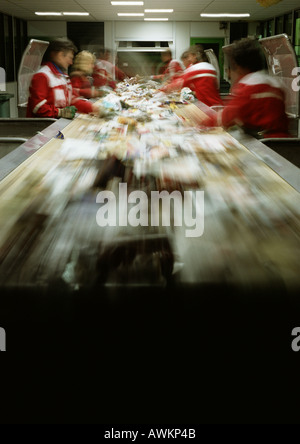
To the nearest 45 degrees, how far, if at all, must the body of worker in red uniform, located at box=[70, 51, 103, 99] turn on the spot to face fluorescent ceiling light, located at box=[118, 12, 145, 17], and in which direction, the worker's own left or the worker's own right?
approximately 90° to the worker's own left

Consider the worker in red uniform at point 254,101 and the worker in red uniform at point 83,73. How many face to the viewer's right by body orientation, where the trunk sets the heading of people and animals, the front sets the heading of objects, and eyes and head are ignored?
1

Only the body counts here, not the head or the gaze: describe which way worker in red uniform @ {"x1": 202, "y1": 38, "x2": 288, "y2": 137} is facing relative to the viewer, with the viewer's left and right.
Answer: facing away from the viewer and to the left of the viewer

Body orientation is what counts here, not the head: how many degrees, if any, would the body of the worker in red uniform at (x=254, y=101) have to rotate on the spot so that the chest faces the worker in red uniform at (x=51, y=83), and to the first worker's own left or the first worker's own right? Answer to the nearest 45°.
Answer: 0° — they already face them

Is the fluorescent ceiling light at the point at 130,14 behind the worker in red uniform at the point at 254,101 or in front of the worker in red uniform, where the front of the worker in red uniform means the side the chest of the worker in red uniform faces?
in front

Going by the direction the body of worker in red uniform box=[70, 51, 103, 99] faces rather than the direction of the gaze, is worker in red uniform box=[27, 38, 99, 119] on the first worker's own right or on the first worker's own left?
on the first worker's own right

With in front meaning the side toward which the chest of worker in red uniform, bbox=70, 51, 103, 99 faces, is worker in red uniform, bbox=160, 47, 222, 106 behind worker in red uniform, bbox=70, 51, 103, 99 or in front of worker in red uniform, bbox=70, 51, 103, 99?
in front

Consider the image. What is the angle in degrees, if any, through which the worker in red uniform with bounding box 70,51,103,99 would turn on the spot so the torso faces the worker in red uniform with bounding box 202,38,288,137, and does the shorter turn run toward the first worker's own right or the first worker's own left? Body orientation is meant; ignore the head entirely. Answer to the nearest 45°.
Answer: approximately 90° to the first worker's own right

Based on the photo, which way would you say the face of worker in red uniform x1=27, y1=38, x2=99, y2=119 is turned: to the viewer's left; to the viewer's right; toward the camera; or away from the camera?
to the viewer's right

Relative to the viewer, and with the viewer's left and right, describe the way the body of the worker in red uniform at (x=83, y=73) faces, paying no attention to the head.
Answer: facing to the right of the viewer

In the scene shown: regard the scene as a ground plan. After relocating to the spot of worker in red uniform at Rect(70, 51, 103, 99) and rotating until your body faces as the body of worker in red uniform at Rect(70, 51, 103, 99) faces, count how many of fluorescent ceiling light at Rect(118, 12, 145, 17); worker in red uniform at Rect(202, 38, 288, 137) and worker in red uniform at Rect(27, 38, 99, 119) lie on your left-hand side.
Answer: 1

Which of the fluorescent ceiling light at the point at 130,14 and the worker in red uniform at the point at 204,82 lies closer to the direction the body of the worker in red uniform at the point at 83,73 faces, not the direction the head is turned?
the worker in red uniform

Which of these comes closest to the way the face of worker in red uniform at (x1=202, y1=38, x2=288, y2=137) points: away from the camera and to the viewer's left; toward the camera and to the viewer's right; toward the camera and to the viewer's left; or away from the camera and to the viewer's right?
away from the camera and to the viewer's left
